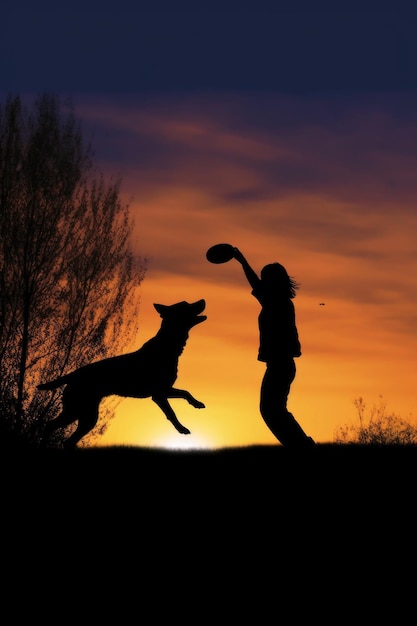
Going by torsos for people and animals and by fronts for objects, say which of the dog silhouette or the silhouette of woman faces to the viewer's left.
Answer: the silhouette of woman

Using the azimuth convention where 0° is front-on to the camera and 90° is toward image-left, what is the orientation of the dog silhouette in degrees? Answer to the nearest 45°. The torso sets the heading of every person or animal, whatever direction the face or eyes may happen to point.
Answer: approximately 270°

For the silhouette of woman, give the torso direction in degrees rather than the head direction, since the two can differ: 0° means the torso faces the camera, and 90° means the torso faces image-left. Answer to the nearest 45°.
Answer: approximately 90°

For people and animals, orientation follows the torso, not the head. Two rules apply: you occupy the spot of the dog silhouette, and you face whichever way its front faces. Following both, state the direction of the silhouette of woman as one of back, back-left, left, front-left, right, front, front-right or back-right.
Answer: front-right

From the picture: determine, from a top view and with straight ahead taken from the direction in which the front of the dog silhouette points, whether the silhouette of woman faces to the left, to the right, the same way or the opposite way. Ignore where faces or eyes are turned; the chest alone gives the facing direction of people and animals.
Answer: the opposite way

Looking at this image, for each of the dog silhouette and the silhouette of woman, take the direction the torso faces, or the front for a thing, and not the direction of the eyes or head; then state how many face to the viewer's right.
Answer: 1
